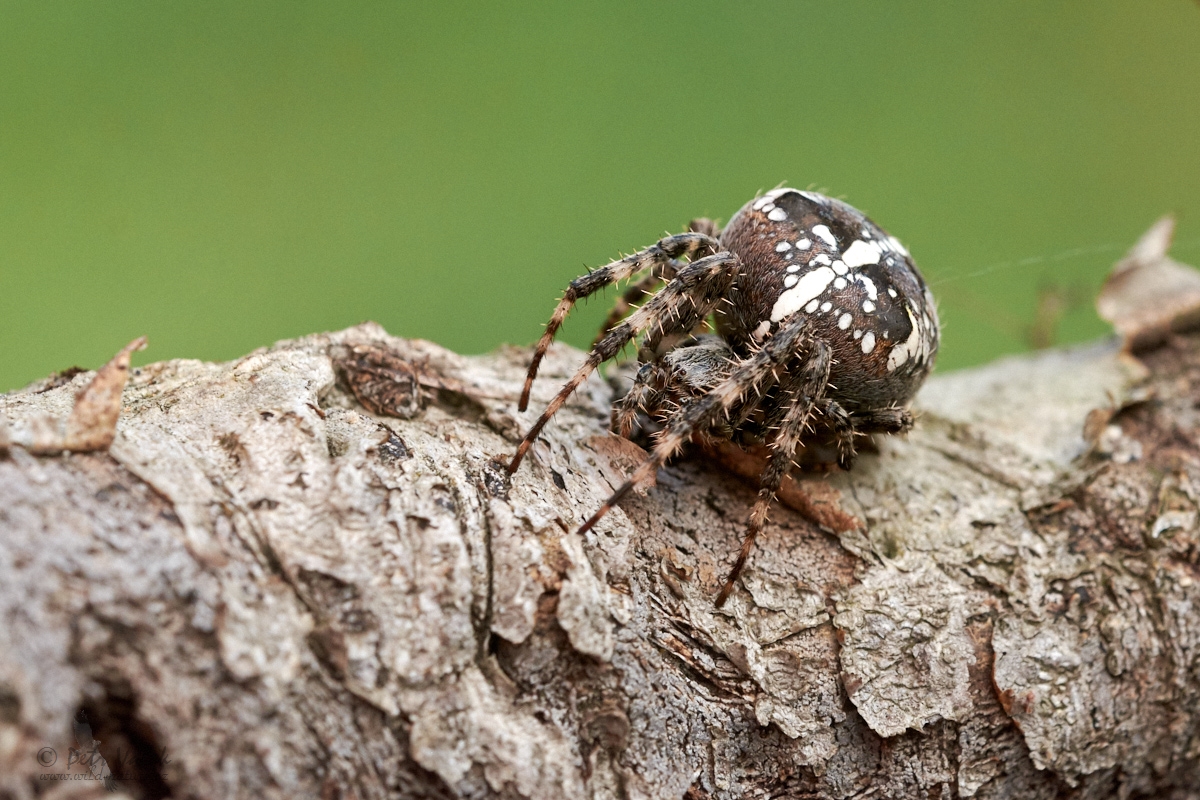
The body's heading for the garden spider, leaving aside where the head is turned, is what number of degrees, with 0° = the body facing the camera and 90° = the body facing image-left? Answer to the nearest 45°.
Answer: approximately 45°
